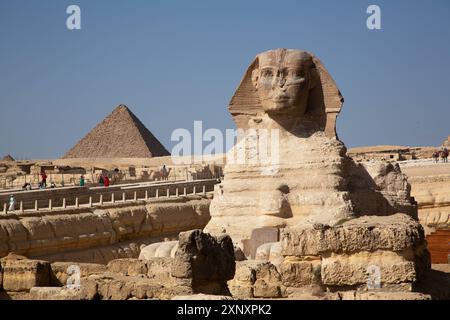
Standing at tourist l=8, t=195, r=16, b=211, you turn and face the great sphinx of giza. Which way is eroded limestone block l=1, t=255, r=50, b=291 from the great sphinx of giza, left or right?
right

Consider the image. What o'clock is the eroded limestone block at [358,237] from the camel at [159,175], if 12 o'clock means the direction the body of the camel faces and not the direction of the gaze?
The eroded limestone block is roughly at 3 o'clock from the camel.

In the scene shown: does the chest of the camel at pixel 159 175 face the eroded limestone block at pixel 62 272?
no

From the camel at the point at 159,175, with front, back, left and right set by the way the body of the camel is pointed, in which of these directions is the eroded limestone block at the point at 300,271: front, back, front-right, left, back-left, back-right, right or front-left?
right

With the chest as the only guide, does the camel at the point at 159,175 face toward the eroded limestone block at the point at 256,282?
no

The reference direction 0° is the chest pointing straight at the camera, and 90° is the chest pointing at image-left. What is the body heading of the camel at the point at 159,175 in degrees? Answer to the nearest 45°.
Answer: approximately 270°

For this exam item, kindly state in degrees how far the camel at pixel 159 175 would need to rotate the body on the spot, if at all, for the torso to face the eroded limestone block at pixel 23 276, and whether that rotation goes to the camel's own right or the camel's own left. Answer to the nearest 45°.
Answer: approximately 90° to the camel's own right

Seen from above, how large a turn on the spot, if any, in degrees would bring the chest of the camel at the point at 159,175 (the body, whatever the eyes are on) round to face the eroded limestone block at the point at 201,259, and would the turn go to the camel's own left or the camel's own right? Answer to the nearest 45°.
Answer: approximately 90° to the camel's own right
